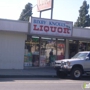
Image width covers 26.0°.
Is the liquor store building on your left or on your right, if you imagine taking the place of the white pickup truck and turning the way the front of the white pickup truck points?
on your right

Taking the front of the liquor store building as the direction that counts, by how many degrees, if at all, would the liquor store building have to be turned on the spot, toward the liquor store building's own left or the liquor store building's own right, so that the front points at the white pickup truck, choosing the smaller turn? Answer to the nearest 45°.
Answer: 0° — it already faces it

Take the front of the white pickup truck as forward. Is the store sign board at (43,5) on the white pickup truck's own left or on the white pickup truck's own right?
on the white pickup truck's own right

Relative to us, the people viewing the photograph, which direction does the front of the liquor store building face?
facing the viewer and to the right of the viewer

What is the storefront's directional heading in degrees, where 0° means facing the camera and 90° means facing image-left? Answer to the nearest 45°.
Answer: approximately 315°

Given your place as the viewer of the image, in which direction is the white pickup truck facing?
facing the viewer and to the left of the viewer

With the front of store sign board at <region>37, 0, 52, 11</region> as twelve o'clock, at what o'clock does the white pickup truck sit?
The white pickup truck is roughly at 10 o'clock from the store sign board.
